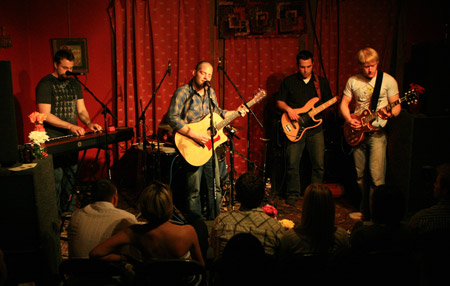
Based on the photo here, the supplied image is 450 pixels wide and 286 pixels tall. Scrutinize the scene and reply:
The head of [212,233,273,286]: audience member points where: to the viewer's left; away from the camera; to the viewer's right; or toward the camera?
away from the camera

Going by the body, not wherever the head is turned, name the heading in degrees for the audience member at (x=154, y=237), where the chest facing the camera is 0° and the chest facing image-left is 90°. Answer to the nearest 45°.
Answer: approximately 180°

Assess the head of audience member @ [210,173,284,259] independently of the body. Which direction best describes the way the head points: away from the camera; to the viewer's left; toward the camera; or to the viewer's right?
away from the camera

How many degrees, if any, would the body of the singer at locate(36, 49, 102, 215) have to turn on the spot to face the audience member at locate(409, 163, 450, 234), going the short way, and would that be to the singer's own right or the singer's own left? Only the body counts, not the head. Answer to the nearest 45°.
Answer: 0° — they already face them

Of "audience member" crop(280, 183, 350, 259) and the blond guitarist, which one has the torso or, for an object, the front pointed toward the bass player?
the audience member

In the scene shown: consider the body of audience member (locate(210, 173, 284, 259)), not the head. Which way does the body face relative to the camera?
away from the camera

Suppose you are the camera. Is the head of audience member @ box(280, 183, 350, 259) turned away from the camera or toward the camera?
away from the camera

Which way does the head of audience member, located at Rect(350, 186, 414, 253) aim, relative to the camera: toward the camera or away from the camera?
away from the camera

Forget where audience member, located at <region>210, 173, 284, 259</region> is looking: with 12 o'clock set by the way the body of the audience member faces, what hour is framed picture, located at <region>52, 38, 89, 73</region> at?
The framed picture is roughly at 11 o'clock from the audience member.

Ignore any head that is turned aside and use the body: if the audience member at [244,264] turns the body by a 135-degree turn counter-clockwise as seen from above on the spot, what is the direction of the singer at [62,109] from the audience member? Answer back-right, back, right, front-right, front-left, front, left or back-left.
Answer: right

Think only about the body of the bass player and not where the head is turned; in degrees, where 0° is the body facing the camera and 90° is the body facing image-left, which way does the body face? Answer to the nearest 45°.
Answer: approximately 0°

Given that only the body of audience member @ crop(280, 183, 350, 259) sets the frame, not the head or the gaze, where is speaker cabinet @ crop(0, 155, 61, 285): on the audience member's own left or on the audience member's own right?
on the audience member's own left

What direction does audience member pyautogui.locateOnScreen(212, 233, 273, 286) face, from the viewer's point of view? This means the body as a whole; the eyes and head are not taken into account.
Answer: away from the camera

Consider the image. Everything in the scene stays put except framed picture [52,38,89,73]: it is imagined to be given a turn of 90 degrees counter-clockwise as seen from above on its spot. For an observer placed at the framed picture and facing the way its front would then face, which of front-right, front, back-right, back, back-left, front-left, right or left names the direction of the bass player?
front-right

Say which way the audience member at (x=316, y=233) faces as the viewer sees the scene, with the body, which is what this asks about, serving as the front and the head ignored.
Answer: away from the camera
